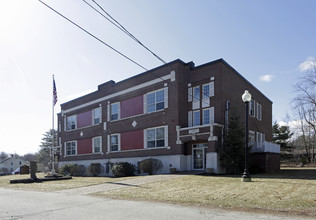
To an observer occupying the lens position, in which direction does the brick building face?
facing the viewer and to the left of the viewer
